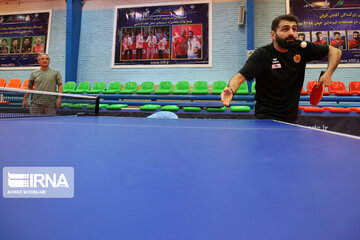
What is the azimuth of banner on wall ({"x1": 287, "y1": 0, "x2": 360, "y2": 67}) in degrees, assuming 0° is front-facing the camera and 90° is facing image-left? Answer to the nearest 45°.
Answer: approximately 0°

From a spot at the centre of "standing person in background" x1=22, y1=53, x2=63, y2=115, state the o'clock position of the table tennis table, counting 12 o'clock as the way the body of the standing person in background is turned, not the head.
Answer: The table tennis table is roughly at 12 o'clock from the standing person in background.

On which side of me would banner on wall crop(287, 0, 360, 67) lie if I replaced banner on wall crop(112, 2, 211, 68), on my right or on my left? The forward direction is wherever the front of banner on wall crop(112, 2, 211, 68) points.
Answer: on my left

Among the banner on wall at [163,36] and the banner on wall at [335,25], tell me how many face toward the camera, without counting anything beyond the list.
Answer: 2

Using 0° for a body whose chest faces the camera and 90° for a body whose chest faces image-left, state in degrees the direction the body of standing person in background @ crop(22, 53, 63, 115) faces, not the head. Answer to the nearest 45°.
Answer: approximately 0°

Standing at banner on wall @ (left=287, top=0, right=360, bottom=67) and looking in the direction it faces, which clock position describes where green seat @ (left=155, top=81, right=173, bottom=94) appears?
The green seat is roughly at 2 o'clock from the banner on wall.
